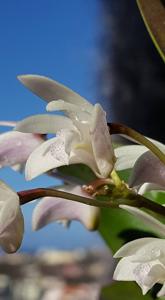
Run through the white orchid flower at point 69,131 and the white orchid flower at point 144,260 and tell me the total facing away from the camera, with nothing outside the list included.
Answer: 0
